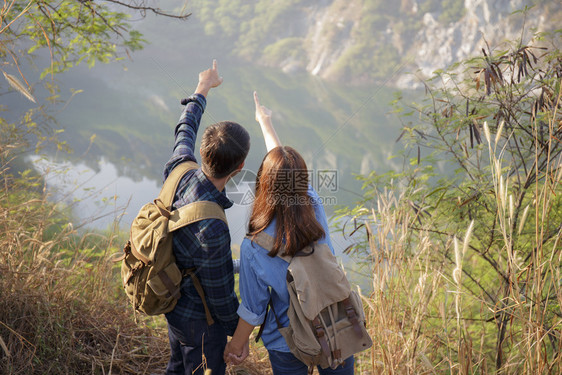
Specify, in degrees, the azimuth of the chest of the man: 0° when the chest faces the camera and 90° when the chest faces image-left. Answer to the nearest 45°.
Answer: approximately 225°

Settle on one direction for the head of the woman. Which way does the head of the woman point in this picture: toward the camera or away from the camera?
away from the camera
